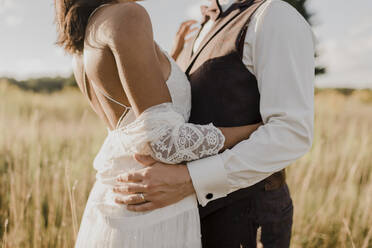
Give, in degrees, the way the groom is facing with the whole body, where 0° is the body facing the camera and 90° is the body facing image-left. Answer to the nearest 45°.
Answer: approximately 45°

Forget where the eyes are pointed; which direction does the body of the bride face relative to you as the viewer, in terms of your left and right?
facing away from the viewer and to the right of the viewer

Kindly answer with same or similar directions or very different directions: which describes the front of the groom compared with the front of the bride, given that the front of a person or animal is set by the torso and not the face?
very different directions
